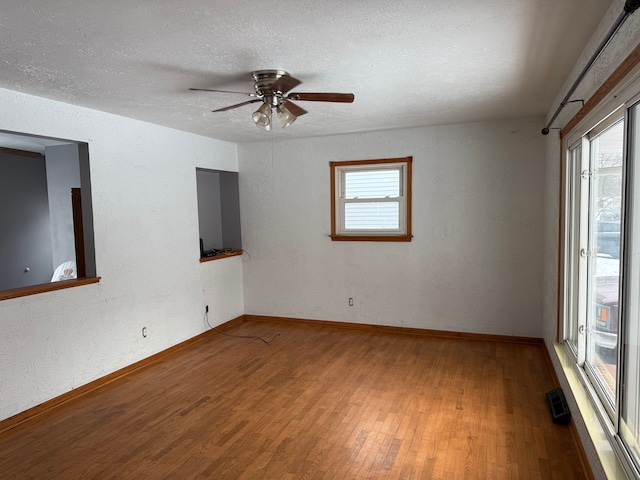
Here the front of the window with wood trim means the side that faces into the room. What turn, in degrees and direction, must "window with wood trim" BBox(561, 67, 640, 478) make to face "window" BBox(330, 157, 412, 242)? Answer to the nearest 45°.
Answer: approximately 45° to its right

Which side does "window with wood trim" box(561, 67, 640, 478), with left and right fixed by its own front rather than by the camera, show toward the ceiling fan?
front

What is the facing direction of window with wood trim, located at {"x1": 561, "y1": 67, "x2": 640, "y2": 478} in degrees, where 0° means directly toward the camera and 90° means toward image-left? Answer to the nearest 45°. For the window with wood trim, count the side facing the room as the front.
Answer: approximately 90°

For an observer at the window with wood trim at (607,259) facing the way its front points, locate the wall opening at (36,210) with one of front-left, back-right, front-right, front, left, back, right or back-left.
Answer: front
